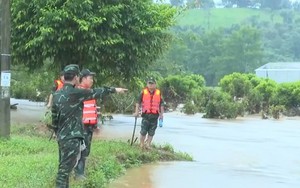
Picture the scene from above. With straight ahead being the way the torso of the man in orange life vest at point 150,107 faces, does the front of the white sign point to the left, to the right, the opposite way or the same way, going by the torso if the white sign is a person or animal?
the same way

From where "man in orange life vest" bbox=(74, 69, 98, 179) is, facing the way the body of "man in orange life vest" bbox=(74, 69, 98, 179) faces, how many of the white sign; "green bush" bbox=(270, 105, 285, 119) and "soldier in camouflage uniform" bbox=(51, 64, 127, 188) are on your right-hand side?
1

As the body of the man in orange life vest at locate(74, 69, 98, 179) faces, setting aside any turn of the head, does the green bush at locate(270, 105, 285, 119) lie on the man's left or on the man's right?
on the man's left

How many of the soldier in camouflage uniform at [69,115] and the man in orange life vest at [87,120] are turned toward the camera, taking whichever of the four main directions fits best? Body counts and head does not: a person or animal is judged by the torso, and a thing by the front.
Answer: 0

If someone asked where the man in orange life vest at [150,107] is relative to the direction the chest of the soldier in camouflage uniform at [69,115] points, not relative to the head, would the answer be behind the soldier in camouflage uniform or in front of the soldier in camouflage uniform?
in front

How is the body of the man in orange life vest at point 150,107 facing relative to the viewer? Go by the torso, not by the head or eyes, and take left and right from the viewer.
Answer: facing the viewer

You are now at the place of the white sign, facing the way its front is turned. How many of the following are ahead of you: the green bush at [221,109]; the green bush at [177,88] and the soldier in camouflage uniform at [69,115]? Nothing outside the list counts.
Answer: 1

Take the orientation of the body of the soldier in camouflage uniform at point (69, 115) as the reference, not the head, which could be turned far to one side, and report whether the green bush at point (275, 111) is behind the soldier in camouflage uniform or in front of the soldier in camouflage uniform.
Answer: in front

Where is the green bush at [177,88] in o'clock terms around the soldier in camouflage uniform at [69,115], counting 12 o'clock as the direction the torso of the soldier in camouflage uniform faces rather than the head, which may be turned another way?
The green bush is roughly at 11 o'clock from the soldier in camouflage uniform.

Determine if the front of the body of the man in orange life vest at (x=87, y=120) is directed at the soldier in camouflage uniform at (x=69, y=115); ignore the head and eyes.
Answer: no

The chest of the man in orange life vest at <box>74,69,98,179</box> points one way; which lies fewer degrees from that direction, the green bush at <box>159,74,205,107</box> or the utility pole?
the green bush

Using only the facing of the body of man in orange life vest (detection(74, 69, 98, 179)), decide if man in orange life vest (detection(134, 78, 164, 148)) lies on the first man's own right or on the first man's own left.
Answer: on the first man's own left

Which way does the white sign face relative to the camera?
toward the camera

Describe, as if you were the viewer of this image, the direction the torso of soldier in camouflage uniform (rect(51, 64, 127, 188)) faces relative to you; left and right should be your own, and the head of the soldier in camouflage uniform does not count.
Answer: facing away from the viewer and to the right of the viewer

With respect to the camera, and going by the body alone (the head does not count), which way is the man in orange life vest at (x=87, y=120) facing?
to the viewer's right

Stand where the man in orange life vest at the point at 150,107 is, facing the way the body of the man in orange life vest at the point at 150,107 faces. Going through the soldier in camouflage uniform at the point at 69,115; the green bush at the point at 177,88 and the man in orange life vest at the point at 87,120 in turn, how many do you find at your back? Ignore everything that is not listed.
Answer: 1

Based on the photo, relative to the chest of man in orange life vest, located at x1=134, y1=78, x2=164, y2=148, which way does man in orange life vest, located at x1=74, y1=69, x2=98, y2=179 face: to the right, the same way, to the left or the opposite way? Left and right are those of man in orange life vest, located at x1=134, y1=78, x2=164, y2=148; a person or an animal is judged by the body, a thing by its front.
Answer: to the left
